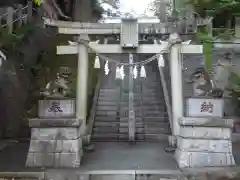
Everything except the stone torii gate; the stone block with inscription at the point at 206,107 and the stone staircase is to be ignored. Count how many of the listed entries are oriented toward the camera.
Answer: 3

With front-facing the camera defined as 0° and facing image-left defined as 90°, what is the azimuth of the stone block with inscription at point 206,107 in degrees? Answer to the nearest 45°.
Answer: approximately 0°

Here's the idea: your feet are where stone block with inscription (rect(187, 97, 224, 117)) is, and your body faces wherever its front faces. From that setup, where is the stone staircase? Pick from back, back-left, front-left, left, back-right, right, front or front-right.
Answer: back-right

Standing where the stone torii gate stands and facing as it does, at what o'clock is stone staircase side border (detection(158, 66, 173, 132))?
The stone staircase side border is roughly at 7 o'clock from the stone torii gate.

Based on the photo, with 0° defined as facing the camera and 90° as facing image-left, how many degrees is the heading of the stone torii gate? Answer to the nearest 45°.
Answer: approximately 0°

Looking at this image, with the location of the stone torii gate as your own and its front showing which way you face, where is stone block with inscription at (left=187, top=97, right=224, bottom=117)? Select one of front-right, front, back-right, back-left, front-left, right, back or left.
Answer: front-left

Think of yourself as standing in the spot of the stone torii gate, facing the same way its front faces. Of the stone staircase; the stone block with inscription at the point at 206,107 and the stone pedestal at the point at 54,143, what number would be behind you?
1

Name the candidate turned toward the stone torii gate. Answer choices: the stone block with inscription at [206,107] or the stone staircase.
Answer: the stone staircase

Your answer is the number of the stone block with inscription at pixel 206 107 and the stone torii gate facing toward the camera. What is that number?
2
